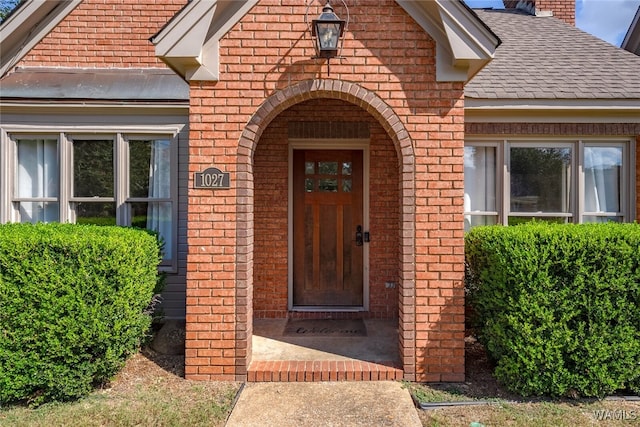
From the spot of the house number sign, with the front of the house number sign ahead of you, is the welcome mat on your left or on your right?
on your left

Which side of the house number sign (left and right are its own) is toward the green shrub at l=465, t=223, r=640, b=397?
left

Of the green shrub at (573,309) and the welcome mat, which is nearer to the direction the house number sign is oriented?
the green shrub

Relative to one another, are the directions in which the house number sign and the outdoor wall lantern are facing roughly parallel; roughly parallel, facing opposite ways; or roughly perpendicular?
roughly parallel

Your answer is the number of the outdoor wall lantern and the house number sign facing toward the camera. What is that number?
2

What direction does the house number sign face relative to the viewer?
toward the camera

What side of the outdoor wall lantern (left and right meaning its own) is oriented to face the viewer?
front

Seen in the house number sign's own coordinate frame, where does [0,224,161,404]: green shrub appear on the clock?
The green shrub is roughly at 3 o'clock from the house number sign.
